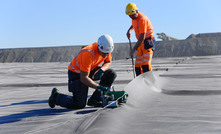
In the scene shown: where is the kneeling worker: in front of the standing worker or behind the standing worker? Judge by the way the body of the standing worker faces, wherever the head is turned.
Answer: in front

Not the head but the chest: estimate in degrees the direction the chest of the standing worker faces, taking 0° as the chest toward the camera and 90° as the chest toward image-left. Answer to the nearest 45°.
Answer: approximately 45°

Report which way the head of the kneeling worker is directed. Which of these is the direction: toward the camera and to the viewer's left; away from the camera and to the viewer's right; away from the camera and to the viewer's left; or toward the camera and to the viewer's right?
toward the camera and to the viewer's right

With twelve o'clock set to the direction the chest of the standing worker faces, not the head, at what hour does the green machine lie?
The green machine is roughly at 11 o'clock from the standing worker.
